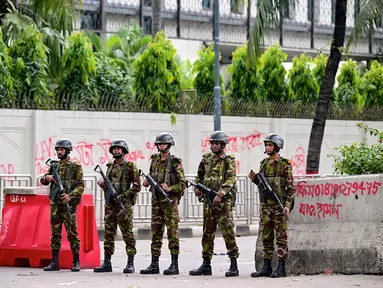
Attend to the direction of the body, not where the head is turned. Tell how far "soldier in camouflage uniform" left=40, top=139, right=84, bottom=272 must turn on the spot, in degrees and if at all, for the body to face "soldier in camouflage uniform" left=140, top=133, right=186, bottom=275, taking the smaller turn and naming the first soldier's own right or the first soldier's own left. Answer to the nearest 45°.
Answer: approximately 90° to the first soldier's own left

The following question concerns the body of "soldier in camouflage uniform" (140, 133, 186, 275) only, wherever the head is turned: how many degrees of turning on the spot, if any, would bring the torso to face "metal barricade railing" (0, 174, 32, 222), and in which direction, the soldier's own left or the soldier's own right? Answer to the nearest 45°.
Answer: approximately 90° to the soldier's own right

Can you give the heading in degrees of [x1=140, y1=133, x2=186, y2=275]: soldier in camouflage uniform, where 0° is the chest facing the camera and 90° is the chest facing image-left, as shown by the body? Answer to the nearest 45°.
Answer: approximately 45°

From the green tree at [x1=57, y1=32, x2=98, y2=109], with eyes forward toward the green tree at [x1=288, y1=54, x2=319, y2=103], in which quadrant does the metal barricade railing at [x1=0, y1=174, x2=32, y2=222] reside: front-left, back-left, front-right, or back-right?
back-right

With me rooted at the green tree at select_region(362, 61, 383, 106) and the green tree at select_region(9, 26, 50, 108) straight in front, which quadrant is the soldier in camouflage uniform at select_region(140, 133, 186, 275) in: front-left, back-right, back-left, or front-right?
front-left

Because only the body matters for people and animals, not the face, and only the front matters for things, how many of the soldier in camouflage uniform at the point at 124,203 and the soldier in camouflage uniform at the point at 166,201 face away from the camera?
0

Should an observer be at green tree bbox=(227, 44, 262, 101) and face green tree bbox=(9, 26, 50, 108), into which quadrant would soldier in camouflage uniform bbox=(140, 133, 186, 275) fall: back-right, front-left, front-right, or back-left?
front-left

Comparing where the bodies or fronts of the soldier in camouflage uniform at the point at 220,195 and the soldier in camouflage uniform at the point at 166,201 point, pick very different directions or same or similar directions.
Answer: same or similar directions

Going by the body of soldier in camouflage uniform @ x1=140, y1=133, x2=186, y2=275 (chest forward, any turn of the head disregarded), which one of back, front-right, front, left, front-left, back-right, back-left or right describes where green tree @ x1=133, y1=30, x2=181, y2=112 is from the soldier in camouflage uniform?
back-right

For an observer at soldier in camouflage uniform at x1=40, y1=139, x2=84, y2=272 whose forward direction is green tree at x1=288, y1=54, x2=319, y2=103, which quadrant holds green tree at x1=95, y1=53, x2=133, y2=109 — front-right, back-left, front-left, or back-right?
front-left

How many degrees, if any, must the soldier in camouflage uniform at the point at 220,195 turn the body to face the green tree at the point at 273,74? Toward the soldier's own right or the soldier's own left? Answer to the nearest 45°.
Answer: approximately 135° to the soldier's own right

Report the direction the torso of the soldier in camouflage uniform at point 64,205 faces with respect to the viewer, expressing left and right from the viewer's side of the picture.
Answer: facing the viewer and to the left of the viewer

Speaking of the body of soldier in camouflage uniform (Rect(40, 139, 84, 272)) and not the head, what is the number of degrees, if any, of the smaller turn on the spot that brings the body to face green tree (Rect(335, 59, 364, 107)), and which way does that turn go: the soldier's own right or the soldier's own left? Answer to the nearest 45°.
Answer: approximately 180°

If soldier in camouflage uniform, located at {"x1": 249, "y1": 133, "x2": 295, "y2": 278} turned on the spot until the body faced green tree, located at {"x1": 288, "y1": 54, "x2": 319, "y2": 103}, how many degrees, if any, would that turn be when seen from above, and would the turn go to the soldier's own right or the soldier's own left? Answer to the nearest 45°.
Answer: approximately 135° to the soldier's own right
